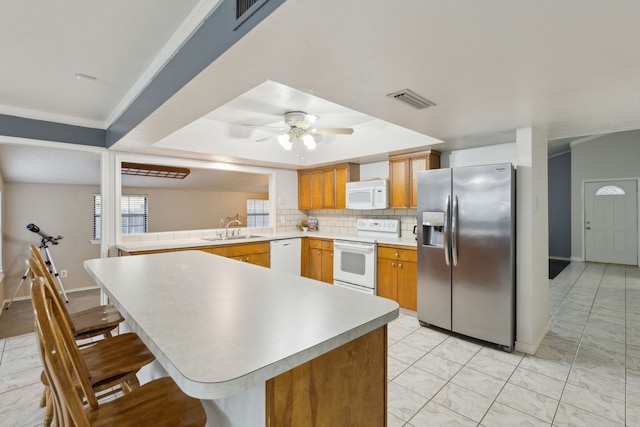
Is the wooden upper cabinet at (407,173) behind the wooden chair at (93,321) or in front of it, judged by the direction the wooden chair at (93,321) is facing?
in front

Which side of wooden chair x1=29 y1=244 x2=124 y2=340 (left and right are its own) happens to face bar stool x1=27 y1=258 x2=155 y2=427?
right

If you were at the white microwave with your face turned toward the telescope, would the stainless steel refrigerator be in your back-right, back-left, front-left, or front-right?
back-left

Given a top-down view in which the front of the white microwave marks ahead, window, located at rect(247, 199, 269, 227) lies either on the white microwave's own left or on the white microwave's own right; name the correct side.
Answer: on the white microwave's own right

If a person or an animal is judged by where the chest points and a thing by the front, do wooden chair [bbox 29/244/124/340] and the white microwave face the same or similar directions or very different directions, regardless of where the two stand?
very different directions

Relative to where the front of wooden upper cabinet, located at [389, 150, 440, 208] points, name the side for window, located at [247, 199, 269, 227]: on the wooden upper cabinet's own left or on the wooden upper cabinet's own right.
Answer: on the wooden upper cabinet's own right

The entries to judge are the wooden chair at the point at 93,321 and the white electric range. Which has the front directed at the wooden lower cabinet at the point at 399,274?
the wooden chair

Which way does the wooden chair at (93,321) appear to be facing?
to the viewer's right
